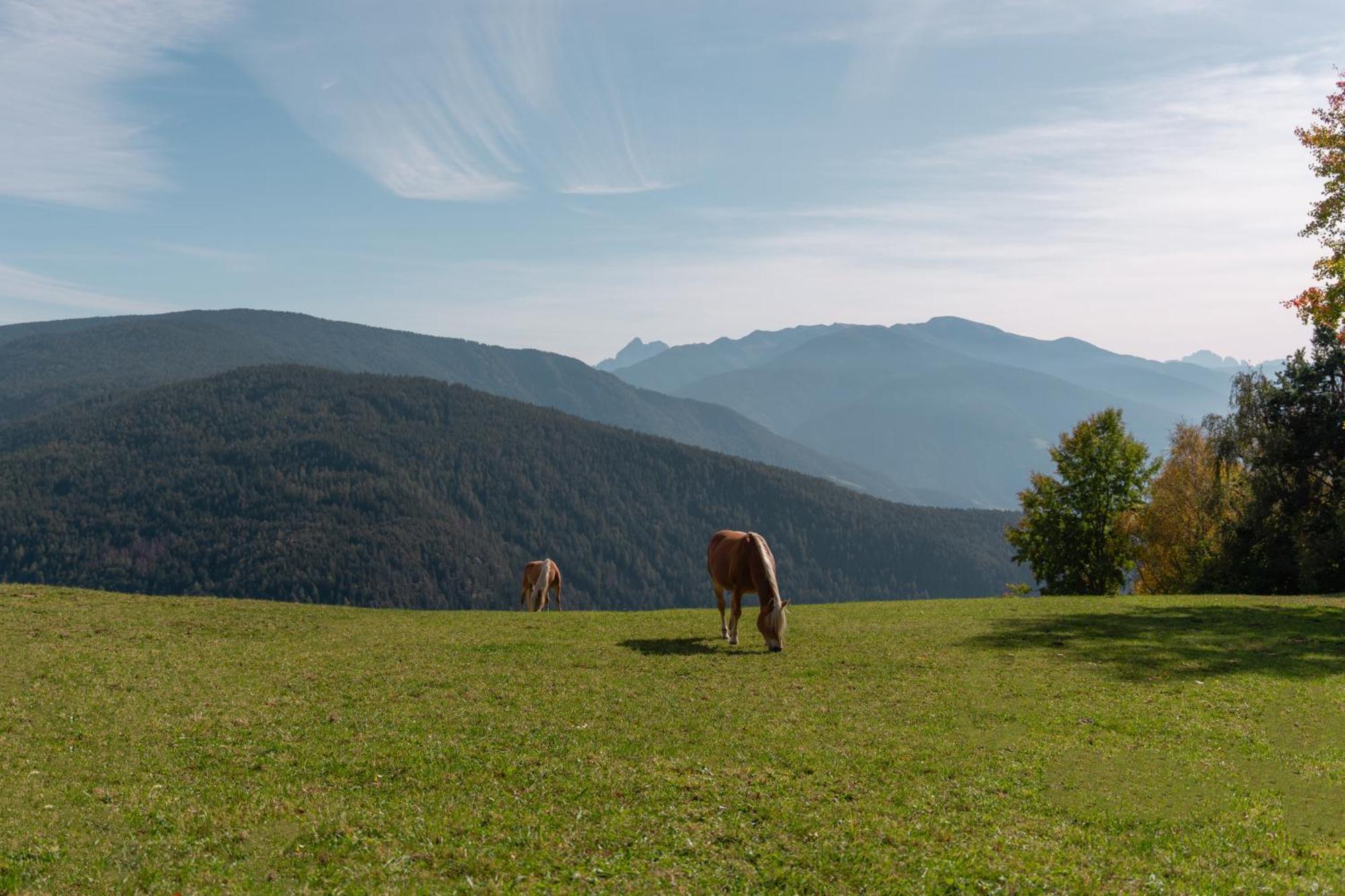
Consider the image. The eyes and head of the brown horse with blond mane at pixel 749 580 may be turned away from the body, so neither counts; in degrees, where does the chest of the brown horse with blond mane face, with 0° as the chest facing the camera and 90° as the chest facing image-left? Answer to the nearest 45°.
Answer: approximately 315°

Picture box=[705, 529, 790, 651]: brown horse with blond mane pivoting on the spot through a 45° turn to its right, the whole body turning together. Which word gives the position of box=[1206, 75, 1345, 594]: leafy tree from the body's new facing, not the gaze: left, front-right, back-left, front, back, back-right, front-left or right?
back-left

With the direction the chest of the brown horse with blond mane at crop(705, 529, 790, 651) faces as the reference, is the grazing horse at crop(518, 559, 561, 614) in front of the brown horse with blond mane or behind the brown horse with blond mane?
behind
